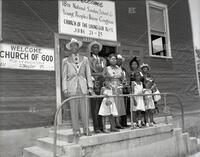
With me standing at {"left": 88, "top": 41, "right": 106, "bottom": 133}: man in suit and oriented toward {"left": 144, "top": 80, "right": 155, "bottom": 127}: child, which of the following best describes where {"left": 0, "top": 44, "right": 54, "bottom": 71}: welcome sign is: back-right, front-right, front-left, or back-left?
back-left

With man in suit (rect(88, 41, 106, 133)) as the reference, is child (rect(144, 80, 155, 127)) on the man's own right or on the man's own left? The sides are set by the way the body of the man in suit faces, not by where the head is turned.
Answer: on the man's own left

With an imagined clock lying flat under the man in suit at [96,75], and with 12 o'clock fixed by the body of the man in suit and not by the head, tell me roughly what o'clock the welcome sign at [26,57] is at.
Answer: The welcome sign is roughly at 4 o'clock from the man in suit.

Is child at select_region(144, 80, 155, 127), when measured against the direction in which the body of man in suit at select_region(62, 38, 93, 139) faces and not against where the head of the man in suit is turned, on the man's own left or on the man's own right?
on the man's own left

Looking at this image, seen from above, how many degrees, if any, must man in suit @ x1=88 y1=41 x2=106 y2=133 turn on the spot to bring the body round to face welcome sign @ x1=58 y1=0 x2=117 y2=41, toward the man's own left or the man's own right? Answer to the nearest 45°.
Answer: approximately 180°

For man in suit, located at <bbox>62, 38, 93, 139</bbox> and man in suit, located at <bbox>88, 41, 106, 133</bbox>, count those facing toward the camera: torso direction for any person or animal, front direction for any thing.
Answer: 2

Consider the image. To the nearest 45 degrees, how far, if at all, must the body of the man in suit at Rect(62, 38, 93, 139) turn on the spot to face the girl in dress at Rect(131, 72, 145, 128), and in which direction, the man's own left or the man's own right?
approximately 135° to the man's own left

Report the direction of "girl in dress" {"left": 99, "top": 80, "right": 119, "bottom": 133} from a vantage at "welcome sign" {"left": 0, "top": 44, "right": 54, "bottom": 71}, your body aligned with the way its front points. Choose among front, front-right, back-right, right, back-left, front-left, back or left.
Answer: front-left

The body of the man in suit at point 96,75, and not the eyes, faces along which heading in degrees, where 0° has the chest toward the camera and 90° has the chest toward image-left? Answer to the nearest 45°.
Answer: approximately 0°

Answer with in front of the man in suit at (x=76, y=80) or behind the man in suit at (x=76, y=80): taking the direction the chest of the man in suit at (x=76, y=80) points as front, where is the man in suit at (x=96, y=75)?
behind

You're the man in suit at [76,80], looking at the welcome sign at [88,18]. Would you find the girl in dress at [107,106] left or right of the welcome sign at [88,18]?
right
